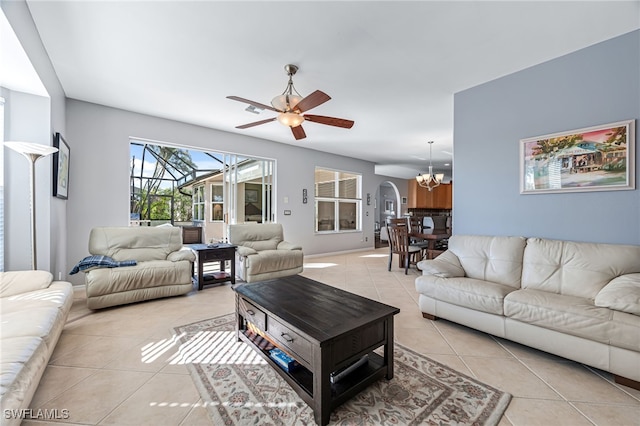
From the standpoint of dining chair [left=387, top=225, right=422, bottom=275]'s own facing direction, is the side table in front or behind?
behind

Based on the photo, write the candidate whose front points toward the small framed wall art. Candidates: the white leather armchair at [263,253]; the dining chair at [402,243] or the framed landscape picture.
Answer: the framed landscape picture

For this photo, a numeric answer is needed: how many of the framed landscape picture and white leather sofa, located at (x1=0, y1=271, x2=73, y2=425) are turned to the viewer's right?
1

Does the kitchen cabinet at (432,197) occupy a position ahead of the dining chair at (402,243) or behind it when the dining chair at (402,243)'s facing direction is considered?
ahead

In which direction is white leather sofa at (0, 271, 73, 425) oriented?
to the viewer's right

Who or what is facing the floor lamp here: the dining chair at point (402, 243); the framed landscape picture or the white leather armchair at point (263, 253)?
the framed landscape picture

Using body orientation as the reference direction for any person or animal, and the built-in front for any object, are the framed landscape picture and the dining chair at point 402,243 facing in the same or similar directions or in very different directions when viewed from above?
very different directions

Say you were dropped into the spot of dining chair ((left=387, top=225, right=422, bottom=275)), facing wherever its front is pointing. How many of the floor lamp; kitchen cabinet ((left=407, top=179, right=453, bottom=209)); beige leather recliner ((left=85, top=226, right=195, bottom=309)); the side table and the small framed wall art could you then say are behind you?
4

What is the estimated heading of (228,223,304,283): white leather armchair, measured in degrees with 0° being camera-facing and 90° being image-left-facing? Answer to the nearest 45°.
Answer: approximately 315°

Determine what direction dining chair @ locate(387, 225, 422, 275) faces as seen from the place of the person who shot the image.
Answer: facing away from the viewer and to the right of the viewer
